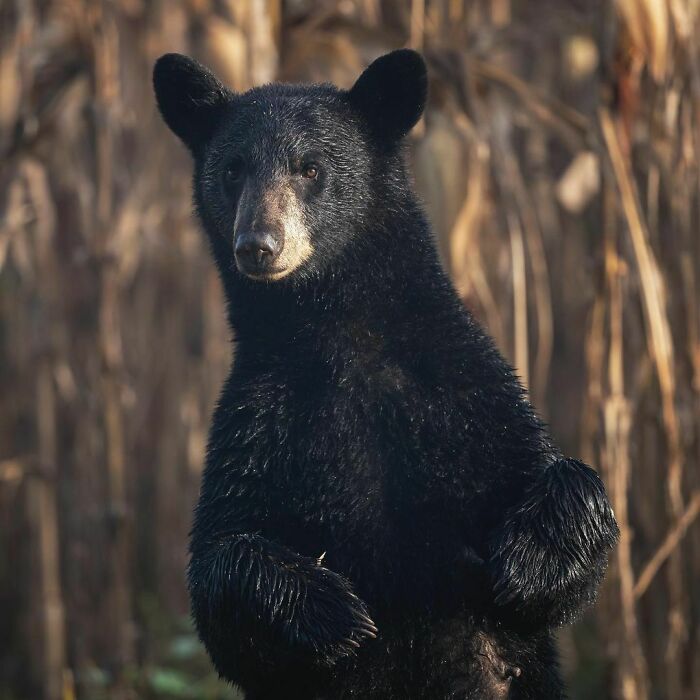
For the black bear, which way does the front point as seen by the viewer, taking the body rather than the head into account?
toward the camera
